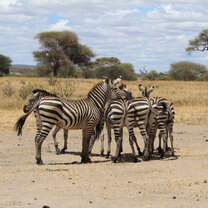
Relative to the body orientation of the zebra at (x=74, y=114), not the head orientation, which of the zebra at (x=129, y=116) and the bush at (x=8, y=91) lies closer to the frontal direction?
the zebra

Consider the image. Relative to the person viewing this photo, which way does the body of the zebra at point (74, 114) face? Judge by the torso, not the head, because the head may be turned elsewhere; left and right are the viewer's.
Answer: facing to the right of the viewer

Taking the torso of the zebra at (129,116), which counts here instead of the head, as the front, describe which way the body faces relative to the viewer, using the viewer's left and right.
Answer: facing away from the viewer and to the right of the viewer

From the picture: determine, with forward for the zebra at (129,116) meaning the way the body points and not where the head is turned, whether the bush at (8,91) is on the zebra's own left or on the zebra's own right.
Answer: on the zebra's own left

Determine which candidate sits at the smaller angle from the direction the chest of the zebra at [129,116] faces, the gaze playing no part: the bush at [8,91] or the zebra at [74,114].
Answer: the bush
